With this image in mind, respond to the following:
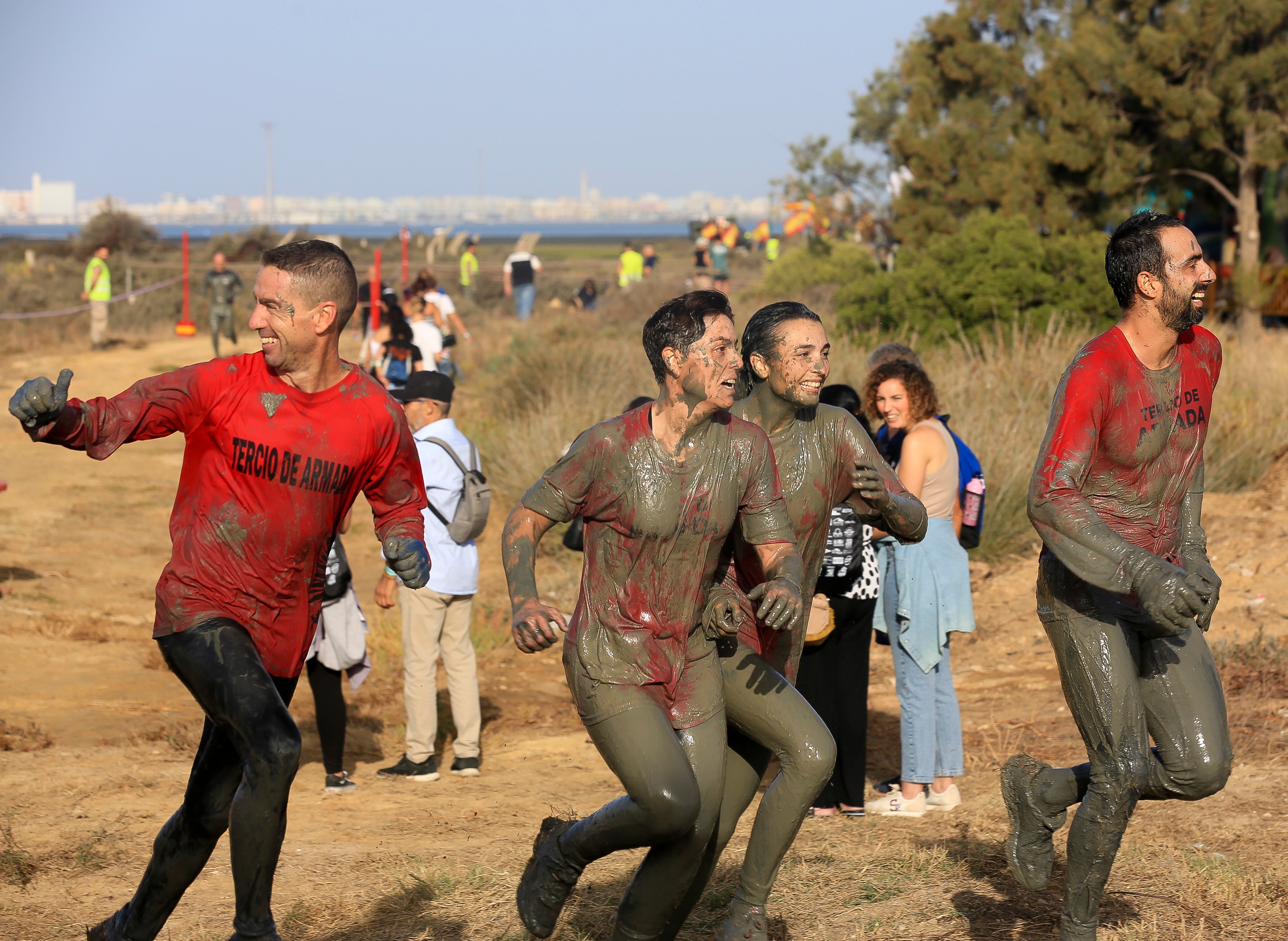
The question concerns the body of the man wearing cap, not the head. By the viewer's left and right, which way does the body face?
facing to the left of the viewer

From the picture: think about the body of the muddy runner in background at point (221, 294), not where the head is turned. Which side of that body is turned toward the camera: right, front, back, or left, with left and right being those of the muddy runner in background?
front

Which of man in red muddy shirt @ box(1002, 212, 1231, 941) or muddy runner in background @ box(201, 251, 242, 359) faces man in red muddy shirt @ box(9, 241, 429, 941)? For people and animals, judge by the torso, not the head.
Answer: the muddy runner in background

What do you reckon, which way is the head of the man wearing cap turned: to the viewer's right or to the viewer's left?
to the viewer's left

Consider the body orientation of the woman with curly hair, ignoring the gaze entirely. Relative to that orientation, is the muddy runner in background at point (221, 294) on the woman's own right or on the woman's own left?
on the woman's own right

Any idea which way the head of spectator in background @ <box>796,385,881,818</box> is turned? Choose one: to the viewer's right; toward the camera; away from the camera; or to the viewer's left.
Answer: away from the camera

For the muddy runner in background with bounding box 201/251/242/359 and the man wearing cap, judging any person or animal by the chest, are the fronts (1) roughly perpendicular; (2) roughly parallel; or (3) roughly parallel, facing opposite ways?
roughly perpendicular

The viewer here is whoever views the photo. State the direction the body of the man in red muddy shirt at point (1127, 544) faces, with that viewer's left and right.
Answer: facing the viewer and to the right of the viewer

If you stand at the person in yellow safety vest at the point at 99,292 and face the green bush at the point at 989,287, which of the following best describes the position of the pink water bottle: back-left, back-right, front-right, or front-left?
front-right
